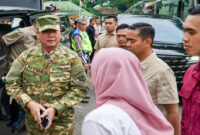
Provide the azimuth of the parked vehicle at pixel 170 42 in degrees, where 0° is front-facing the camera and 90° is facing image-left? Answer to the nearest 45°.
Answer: approximately 315°

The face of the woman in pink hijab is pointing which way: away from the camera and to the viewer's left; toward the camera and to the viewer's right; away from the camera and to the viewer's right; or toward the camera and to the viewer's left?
away from the camera and to the viewer's left

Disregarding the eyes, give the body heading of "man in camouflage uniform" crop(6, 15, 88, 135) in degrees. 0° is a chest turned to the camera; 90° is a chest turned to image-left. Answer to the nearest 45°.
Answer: approximately 0°

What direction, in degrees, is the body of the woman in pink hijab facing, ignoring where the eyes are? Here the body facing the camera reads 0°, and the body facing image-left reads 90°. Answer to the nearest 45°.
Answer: approximately 225°

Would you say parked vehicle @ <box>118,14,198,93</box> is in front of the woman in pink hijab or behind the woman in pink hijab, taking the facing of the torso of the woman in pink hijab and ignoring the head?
in front

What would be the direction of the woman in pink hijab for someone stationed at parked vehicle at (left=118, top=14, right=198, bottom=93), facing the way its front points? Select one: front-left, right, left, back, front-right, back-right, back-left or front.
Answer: front-right

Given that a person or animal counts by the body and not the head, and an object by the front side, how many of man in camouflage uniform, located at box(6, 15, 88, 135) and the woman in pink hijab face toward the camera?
1

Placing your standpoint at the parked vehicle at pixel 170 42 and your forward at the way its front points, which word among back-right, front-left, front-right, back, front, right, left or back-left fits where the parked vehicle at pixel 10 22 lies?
right
